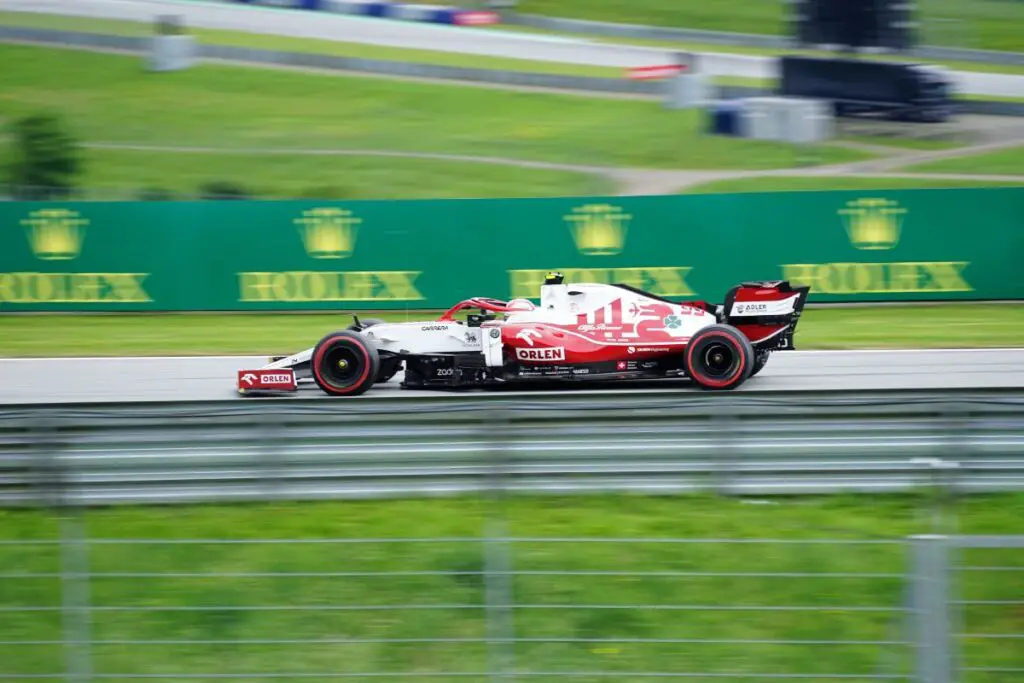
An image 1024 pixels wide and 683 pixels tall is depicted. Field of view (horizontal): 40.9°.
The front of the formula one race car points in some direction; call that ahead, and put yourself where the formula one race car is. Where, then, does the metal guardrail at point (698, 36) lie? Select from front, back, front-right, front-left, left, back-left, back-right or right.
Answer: right

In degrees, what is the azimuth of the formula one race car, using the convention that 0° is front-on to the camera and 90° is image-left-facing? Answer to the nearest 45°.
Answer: approximately 90°

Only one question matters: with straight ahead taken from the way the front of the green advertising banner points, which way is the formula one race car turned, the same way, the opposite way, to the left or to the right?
to the right

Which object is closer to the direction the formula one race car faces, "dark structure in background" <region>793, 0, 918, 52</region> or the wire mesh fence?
the wire mesh fence

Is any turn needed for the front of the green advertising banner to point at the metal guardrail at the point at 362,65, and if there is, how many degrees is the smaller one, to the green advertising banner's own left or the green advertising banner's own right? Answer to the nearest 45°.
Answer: approximately 180°

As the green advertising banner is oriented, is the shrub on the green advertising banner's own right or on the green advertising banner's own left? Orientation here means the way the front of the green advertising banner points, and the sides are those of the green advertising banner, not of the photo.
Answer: on the green advertising banner's own right

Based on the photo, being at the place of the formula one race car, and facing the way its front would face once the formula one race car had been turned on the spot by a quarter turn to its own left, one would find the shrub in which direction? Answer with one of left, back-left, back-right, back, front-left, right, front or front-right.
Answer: back-right

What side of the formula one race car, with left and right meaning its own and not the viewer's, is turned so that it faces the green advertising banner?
right

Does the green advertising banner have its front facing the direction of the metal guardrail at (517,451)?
yes

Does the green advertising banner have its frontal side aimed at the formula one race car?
yes

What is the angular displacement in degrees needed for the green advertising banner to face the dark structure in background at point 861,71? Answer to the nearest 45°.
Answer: approximately 135° to its left

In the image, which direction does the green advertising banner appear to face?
toward the camera

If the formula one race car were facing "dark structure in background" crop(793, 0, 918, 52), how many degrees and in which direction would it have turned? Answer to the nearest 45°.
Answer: approximately 135° to its right

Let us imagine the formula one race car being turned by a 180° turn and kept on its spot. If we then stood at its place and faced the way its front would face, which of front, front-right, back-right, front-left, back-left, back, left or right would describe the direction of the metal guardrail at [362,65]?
left

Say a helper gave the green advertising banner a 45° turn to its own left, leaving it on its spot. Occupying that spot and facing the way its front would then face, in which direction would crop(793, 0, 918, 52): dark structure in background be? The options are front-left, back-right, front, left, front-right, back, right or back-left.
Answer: left

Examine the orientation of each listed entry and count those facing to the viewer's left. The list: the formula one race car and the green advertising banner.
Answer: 1

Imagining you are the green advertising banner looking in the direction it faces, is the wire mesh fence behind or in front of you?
in front
